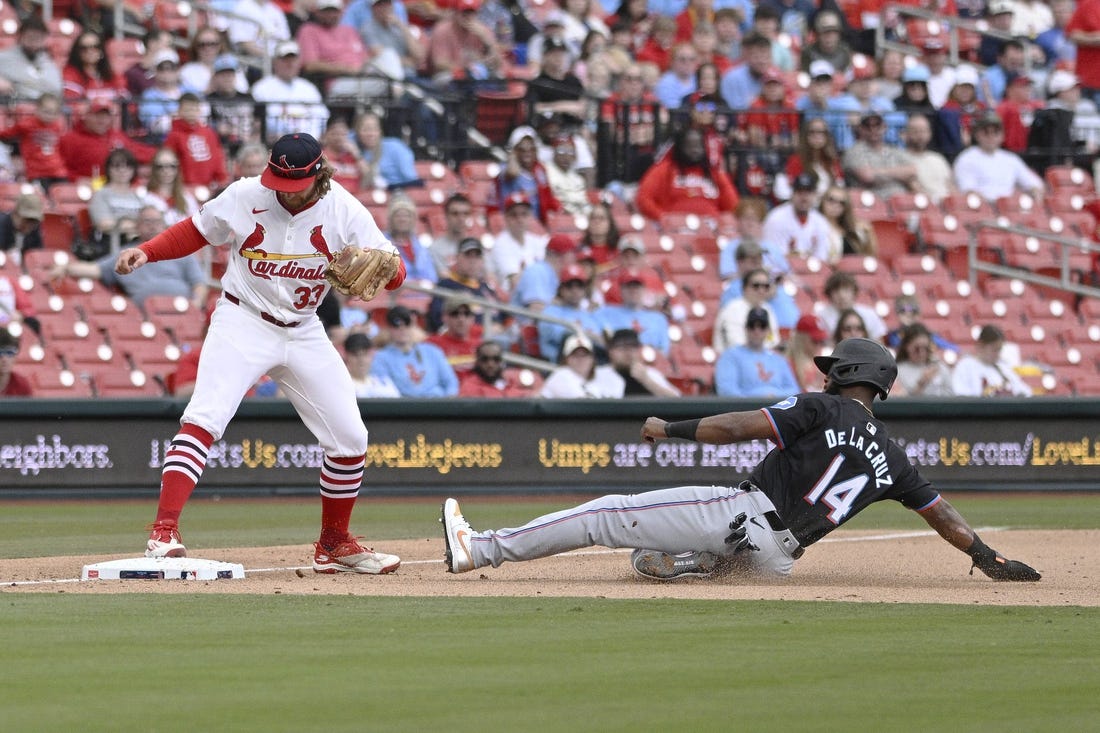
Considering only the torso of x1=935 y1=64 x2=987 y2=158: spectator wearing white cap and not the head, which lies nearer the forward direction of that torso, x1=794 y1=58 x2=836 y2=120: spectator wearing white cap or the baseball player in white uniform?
the baseball player in white uniform

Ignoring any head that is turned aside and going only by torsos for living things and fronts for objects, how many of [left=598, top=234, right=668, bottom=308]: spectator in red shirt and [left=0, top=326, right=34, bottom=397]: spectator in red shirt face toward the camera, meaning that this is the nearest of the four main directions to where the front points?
2

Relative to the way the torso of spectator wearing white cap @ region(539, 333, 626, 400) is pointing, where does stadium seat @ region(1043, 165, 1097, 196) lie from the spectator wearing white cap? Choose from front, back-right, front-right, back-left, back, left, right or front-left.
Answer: back-left

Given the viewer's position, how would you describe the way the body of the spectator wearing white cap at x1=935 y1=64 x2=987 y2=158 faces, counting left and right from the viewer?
facing the viewer

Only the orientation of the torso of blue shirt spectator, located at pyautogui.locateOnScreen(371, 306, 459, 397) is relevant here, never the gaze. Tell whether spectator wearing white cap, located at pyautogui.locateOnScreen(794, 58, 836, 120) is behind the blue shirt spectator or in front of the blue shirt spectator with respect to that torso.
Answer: behind

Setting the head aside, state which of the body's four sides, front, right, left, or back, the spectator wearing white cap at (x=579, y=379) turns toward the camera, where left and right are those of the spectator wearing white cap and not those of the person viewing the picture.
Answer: front

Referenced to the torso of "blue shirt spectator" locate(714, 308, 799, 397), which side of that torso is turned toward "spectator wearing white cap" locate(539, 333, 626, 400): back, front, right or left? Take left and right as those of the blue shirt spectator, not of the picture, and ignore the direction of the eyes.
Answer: right

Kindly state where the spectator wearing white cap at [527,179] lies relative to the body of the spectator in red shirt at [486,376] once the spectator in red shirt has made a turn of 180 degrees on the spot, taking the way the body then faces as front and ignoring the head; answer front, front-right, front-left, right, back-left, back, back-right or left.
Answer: front

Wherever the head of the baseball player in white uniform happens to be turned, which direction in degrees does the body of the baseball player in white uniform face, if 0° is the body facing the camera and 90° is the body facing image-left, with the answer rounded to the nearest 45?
approximately 0°

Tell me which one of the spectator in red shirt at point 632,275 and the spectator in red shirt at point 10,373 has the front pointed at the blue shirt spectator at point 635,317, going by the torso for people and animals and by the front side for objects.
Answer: the spectator in red shirt at point 632,275

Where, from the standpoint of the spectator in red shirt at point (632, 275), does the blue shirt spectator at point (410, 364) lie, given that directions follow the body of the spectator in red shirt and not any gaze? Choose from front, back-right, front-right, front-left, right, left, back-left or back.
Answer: front-right

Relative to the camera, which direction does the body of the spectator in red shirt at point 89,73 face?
toward the camera
